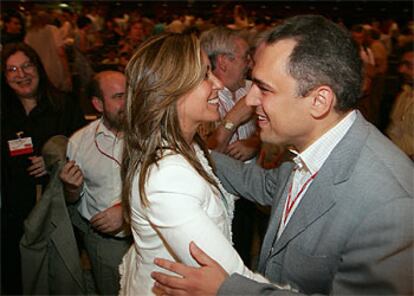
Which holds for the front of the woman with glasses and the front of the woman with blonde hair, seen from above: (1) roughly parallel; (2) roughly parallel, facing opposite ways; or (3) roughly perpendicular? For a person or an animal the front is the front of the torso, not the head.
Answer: roughly perpendicular

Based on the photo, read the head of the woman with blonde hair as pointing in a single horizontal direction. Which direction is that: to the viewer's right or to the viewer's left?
to the viewer's right

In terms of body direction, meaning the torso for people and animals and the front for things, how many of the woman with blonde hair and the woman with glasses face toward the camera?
1

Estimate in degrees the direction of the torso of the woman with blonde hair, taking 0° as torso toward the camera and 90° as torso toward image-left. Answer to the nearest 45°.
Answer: approximately 270°

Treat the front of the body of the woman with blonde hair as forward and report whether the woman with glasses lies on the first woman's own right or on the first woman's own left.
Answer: on the first woman's own left

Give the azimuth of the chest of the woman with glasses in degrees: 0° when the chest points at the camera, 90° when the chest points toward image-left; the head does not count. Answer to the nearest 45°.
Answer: approximately 0°
